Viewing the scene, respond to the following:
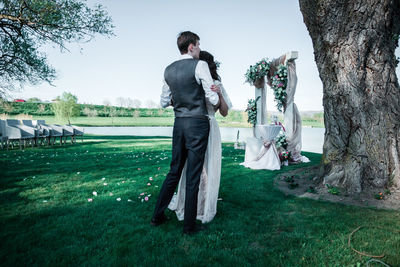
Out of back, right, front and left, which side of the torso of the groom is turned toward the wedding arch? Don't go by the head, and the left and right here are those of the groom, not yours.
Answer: front

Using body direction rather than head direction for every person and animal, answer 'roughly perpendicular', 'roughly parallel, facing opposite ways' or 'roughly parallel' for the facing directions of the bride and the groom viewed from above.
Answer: roughly parallel, facing opposite ways

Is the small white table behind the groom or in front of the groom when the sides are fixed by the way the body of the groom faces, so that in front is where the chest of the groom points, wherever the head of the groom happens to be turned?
in front

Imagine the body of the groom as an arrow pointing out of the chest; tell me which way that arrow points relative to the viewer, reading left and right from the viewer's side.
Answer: facing away from the viewer and to the right of the viewer

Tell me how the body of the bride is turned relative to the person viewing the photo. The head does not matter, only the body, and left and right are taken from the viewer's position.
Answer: facing the viewer and to the left of the viewer

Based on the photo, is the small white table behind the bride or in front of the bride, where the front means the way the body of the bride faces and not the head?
behind

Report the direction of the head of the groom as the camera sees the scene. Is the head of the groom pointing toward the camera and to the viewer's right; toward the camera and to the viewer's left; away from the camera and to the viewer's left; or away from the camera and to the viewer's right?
away from the camera and to the viewer's right

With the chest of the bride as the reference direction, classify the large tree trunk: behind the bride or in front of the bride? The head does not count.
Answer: behind
